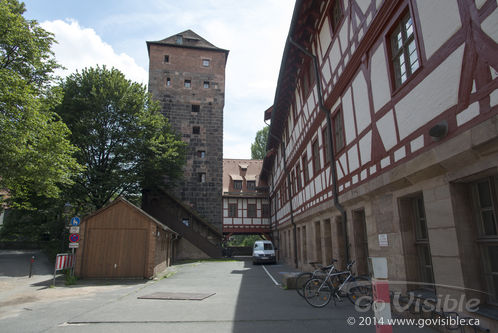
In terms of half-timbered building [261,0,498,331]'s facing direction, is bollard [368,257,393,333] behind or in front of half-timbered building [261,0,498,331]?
in front

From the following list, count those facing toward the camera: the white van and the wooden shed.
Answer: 2

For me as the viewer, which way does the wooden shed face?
facing the viewer

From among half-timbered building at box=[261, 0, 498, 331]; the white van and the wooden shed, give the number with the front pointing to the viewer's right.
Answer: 0

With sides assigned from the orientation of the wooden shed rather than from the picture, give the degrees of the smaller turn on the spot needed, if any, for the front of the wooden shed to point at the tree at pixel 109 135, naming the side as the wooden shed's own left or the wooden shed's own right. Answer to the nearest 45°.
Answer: approximately 180°

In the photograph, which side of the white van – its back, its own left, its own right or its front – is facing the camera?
front

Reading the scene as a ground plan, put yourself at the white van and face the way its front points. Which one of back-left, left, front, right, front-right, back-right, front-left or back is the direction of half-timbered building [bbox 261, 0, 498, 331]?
front

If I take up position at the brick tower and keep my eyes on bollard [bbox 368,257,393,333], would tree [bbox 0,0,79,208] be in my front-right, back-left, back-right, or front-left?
front-right

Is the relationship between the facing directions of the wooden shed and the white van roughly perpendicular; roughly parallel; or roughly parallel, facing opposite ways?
roughly parallel

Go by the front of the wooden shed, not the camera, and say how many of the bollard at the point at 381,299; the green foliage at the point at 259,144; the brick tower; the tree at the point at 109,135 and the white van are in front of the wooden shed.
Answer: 1

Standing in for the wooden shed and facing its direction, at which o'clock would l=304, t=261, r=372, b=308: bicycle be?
The bicycle is roughly at 11 o'clock from the wooden shed.

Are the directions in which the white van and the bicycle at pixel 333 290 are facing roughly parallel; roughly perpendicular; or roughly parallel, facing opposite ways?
roughly perpendicular
